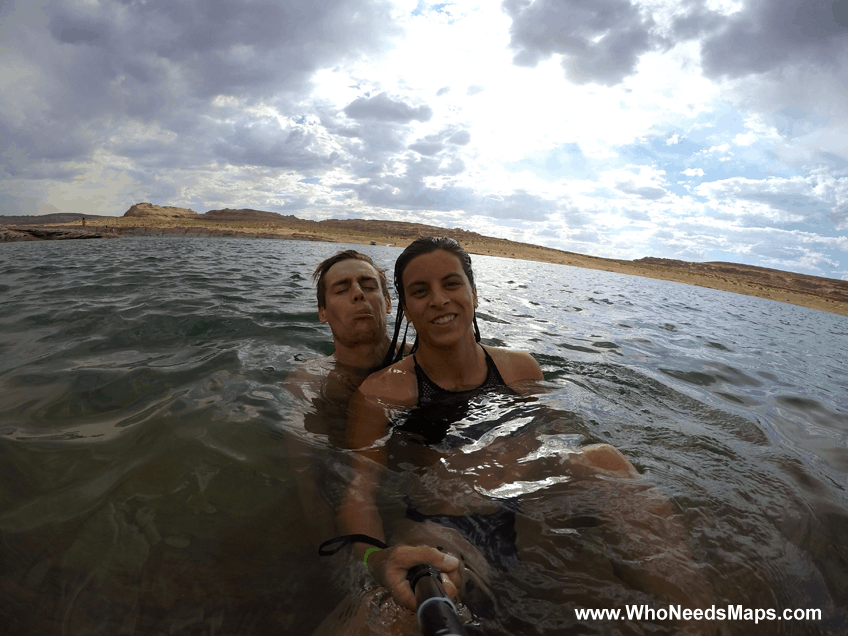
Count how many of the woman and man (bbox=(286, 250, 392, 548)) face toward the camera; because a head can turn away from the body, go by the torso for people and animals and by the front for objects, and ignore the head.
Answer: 2

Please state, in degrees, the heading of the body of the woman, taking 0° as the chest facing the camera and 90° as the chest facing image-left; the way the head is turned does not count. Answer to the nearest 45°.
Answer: approximately 0°

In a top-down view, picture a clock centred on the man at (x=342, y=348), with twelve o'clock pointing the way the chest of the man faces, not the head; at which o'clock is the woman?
The woman is roughly at 11 o'clock from the man.

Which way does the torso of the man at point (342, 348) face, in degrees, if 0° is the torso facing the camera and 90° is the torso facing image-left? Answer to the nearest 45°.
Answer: approximately 0°

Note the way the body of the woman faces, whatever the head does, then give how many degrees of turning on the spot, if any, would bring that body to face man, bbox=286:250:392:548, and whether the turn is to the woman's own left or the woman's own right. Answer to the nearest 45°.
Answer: approximately 135° to the woman's own right
